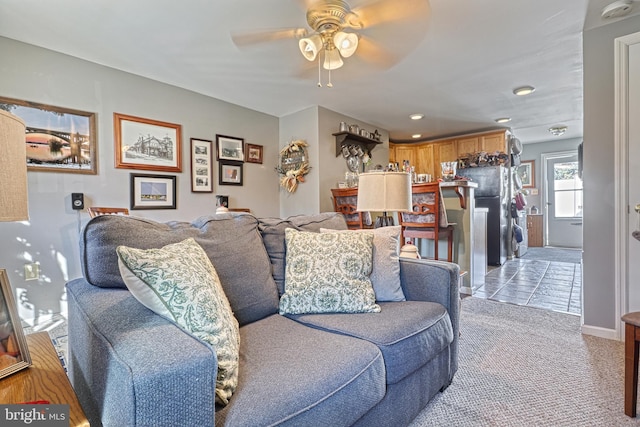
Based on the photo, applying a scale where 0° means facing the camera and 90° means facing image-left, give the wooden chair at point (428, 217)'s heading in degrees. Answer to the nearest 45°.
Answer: approximately 225°

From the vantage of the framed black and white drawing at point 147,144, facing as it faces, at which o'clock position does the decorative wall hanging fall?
The decorative wall hanging is roughly at 10 o'clock from the framed black and white drawing.

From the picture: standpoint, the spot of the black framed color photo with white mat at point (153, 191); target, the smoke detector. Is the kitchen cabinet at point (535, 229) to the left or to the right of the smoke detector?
left

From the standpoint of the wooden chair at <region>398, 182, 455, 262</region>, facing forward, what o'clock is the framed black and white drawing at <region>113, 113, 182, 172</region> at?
The framed black and white drawing is roughly at 7 o'clock from the wooden chair.

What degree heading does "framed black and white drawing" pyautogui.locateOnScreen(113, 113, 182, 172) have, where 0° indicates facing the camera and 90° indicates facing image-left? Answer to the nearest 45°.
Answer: approximately 315°

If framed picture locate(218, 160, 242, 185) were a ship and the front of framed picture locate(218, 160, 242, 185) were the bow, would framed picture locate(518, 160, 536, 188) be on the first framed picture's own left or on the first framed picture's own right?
on the first framed picture's own left

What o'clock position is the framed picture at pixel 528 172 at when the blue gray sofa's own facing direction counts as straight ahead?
The framed picture is roughly at 9 o'clock from the blue gray sofa.

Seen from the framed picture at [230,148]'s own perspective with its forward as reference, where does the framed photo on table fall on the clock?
The framed photo on table is roughly at 2 o'clock from the framed picture.

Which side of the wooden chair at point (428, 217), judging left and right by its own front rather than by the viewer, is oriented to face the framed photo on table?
back
